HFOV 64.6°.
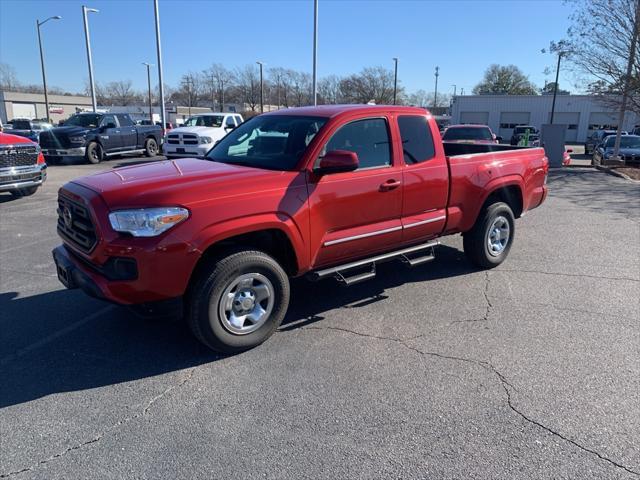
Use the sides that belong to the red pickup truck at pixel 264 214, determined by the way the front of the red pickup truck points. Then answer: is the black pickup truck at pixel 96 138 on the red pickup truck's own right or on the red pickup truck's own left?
on the red pickup truck's own right

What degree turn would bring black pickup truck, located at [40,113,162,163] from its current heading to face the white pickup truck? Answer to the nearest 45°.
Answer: approximately 90° to its left

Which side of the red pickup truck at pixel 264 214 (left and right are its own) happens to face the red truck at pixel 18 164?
right

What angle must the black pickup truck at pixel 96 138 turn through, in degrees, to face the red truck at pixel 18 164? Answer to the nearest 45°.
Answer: approximately 45° to its left

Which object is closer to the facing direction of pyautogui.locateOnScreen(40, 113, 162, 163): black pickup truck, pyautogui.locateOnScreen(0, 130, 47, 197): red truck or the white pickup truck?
the red truck

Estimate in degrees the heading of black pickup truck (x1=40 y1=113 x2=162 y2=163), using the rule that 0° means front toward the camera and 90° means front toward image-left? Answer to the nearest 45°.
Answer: approximately 45°

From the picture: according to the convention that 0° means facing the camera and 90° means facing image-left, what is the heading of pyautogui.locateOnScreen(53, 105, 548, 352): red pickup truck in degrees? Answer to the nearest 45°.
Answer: approximately 45°

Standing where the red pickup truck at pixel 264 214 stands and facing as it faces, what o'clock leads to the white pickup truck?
The white pickup truck is roughly at 4 o'clock from the red pickup truck.

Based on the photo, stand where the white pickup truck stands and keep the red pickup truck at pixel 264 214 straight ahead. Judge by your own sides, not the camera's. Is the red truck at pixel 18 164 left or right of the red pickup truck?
right
